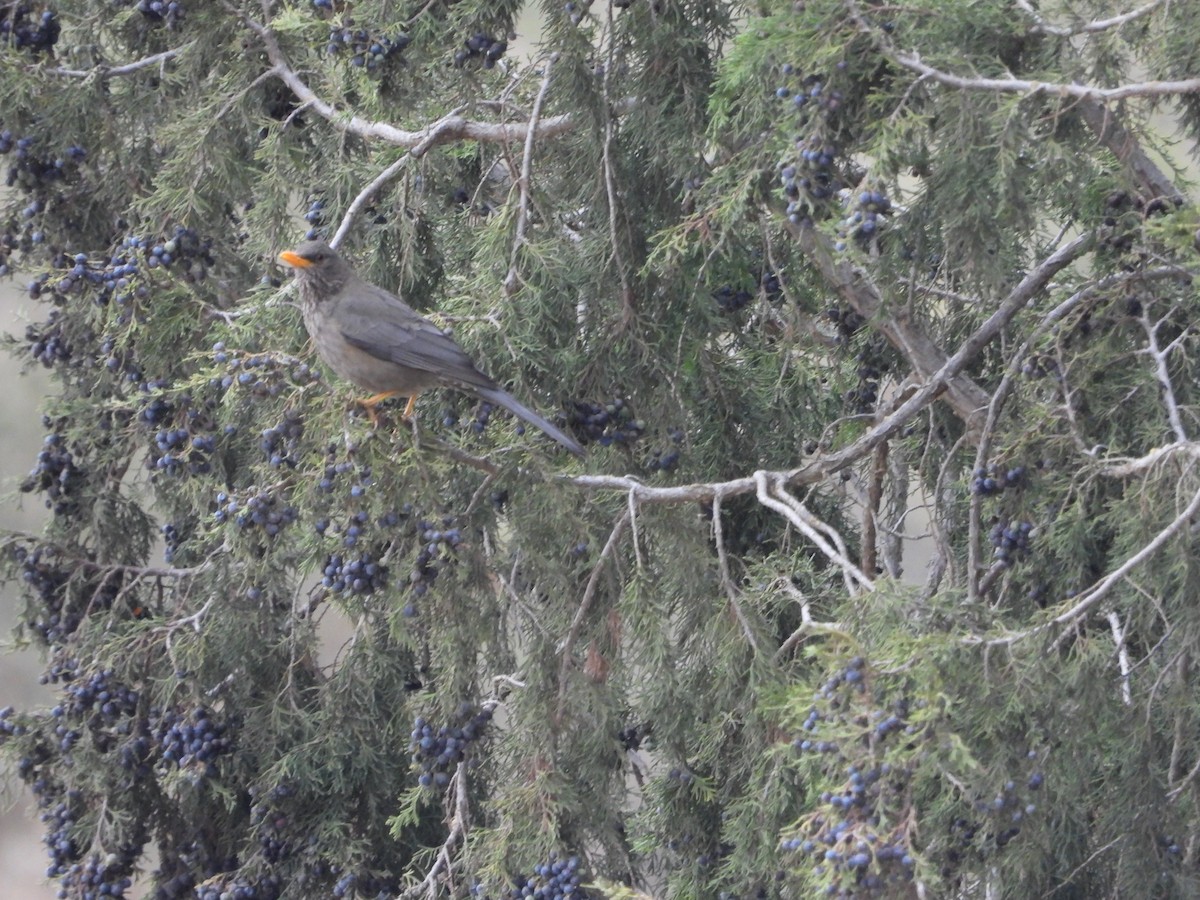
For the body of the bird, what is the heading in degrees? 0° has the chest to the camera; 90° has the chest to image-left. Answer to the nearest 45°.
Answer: approximately 90°
